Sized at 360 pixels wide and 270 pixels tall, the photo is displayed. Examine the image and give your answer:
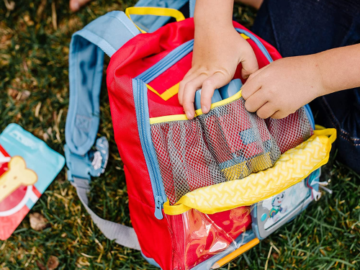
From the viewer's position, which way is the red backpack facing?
facing the viewer and to the right of the viewer
